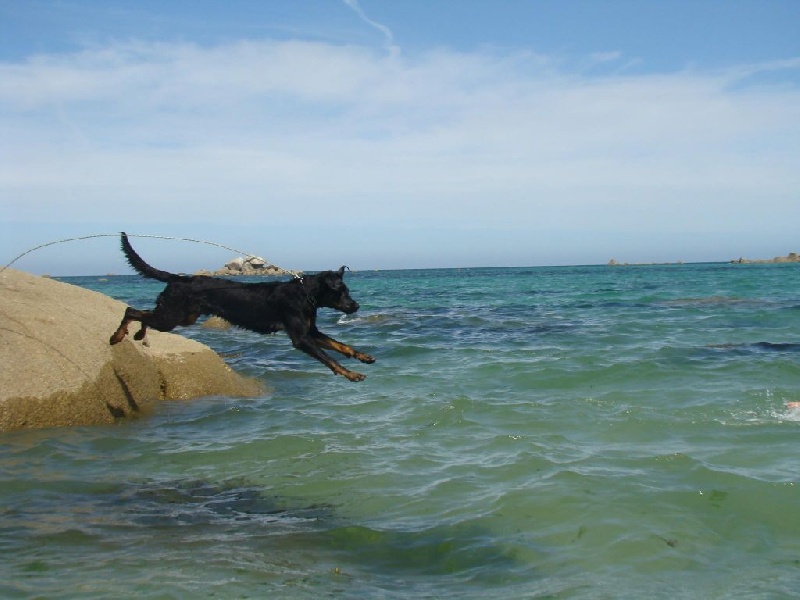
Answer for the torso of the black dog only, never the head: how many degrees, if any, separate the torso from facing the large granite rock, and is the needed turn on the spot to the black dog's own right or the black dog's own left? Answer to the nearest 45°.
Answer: approximately 180°

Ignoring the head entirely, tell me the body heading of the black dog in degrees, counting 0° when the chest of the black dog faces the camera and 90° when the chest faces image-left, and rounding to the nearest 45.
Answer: approximately 270°
